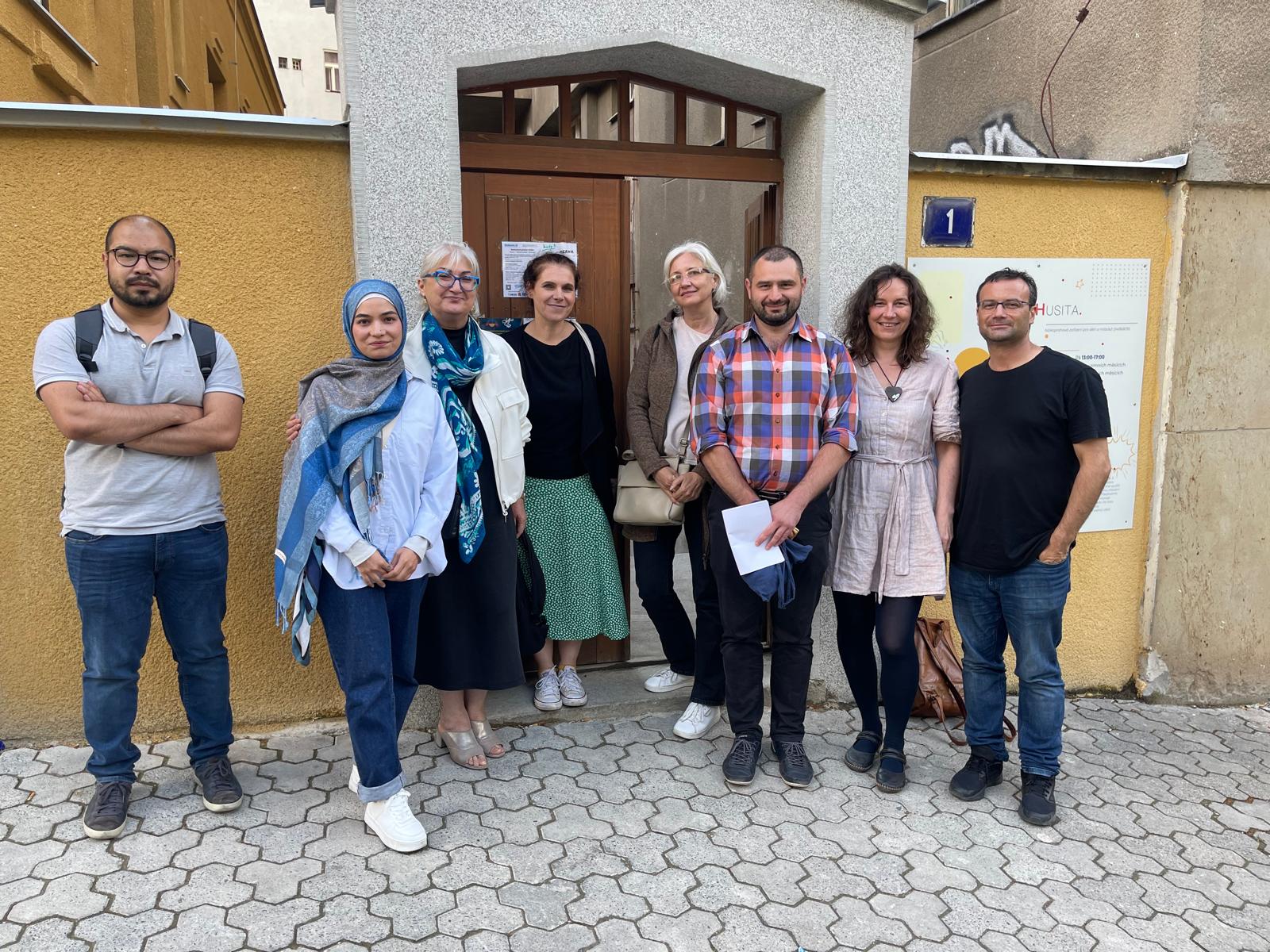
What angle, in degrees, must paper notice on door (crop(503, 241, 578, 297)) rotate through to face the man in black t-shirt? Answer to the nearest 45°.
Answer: approximately 45° to its left

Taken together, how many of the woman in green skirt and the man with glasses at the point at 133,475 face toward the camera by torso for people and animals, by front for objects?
2

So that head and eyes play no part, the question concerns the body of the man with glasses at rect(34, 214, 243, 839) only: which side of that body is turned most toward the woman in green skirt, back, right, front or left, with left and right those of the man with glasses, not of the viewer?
left

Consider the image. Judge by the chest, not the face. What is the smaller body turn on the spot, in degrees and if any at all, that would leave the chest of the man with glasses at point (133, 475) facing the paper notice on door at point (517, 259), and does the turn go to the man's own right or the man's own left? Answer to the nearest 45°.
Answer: approximately 90° to the man's own left
